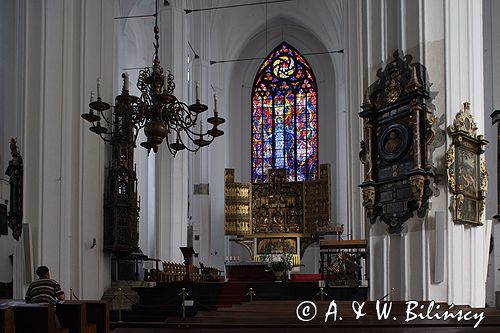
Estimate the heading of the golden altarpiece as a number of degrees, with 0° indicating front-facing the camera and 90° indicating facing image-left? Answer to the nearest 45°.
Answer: approximately 0°

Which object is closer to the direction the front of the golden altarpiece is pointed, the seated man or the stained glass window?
the seated man

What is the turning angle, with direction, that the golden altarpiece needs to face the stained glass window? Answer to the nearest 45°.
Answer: approximately 180°

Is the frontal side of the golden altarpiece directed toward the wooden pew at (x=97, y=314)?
yes

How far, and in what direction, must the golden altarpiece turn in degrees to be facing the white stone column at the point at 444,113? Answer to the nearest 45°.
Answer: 0° — it already faces it

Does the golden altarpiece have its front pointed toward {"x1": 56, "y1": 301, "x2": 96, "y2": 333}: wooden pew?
yes
